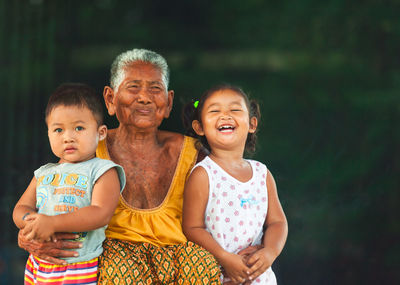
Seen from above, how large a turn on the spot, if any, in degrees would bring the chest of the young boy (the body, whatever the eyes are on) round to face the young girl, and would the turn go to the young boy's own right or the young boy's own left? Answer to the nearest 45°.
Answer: approximately 135° to the young boy's own left

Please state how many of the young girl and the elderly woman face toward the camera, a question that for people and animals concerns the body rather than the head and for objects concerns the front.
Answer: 2

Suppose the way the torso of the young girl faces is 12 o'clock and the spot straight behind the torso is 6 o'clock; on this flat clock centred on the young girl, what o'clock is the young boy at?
The young boy is roughly at 2 o'clock from the young girl.

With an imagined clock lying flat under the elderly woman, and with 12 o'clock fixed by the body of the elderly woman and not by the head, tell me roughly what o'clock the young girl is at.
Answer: The young girl is roughly at 10 o'clock from the elderly woman.

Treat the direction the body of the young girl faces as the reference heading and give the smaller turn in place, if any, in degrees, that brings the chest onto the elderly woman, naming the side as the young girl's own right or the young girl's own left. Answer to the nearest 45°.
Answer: approximately 90° to the young girl's own right

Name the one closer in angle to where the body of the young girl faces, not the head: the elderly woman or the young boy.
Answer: the young boy
